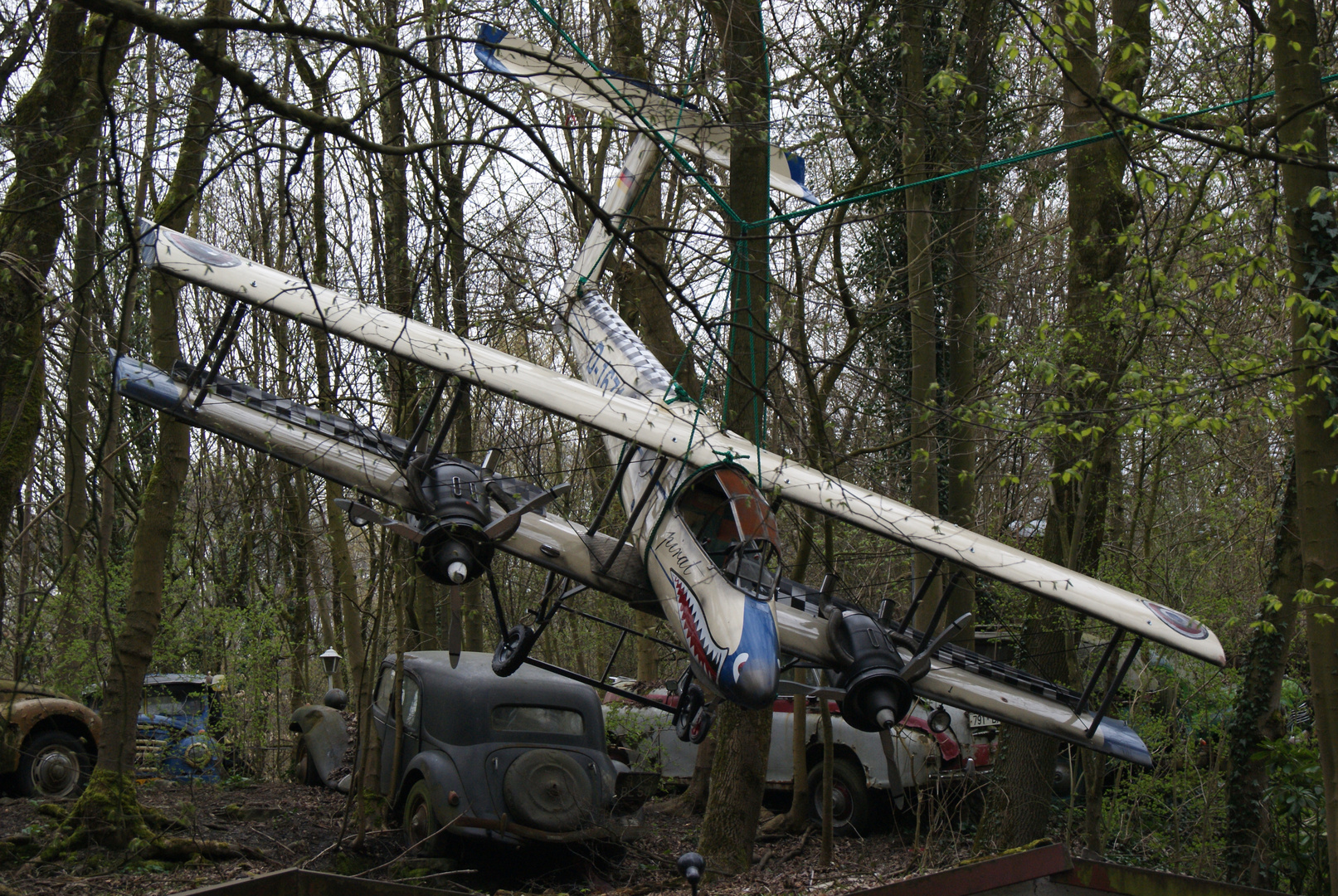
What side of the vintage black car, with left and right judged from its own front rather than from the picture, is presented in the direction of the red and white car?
right

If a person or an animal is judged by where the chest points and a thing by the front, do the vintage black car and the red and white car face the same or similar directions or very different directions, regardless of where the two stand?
very different directions

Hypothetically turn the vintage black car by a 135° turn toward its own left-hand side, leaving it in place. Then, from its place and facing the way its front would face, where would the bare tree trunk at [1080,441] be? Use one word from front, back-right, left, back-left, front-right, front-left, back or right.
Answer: left

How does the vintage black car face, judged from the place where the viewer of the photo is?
facing away from the viewer and to the left of the viewer
